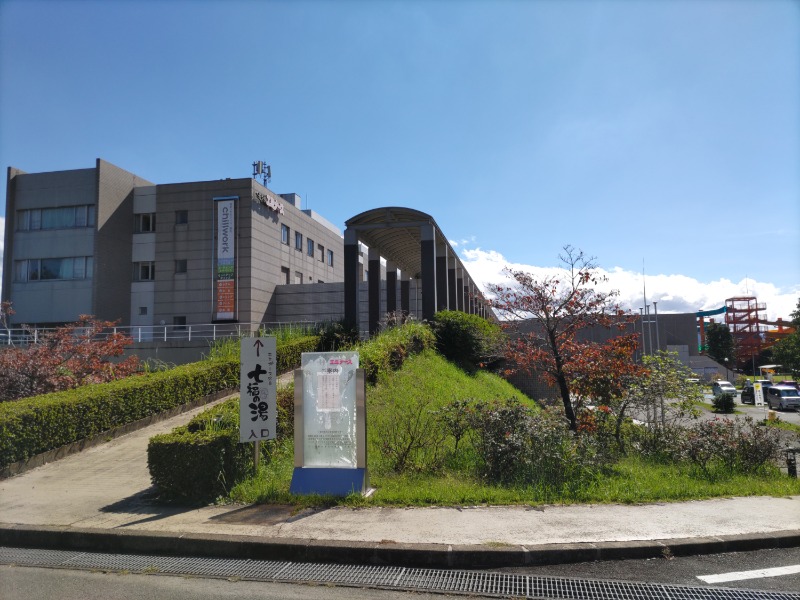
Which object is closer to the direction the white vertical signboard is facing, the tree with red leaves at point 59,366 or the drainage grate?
the drainage grate

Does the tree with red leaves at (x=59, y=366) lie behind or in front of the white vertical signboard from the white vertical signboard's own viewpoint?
behind

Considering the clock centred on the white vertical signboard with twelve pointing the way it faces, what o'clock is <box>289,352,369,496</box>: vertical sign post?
The vertical sign post is roughly at 10 o'clock from the white vertical signboard.

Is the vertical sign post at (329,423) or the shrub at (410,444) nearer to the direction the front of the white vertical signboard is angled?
the vertical sign post

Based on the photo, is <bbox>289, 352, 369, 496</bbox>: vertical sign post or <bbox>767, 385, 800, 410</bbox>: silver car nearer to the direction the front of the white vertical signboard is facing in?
the vertical sign post

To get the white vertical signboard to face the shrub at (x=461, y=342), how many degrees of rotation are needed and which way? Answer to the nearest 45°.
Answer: approximately 135° to its left

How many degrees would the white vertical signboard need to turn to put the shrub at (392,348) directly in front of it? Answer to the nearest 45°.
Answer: approximately 135° to its left

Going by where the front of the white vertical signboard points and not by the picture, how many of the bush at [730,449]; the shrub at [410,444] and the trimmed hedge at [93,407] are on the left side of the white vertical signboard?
2

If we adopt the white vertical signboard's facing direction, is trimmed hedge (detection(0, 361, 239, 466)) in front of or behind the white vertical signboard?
behind

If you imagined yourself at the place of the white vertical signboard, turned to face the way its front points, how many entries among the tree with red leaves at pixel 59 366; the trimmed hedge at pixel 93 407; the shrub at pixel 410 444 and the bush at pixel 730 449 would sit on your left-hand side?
2

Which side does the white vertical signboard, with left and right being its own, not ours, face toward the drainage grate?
front

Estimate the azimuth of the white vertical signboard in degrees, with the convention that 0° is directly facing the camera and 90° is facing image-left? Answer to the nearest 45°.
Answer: approximately 0°
